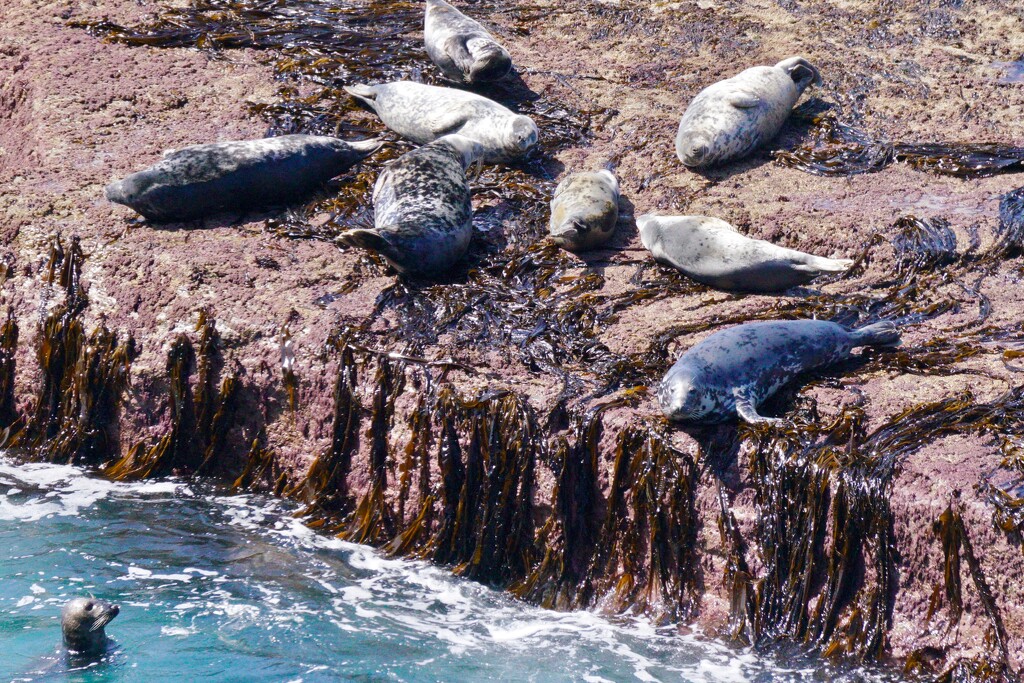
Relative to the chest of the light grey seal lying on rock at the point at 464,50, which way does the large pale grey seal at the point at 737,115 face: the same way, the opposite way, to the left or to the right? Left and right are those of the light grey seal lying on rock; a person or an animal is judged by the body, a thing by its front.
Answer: to the right

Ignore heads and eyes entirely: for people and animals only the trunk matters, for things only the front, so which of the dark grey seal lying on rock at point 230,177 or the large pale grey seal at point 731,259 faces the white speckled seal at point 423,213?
the large pale grey seal

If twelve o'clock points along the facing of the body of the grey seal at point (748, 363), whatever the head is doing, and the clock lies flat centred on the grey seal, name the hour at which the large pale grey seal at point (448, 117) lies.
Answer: The large pale grey seal is roughly at 3 o'clock from the grey seal.

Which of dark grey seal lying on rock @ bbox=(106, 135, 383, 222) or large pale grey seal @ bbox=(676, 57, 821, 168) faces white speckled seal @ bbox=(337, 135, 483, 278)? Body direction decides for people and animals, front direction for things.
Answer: the large pale grey seal

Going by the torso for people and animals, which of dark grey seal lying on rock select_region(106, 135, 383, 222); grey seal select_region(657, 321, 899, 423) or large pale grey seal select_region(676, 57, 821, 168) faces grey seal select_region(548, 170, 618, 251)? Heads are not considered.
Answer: the large pale grey seal

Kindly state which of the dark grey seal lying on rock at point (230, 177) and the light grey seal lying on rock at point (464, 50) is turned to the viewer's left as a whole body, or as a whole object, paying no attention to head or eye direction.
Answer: the dark grey seal lying on rock at point (230, 177)

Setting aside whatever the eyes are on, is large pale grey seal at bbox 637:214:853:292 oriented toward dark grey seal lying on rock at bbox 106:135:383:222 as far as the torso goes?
yes

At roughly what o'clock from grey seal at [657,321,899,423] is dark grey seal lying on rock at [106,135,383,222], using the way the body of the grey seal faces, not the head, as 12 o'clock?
The dark grey seal lying on rock is roughly at 2 o'clock from the grey seal.

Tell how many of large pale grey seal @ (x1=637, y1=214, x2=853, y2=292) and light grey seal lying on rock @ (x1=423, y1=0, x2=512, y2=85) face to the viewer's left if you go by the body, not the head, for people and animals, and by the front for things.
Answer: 1

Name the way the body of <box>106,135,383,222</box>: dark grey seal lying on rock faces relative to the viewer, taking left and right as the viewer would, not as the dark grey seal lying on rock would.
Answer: facing to the left of the viewer

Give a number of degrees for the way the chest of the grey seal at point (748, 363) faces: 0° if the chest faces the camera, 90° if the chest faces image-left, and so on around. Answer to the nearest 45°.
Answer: approximately 45°

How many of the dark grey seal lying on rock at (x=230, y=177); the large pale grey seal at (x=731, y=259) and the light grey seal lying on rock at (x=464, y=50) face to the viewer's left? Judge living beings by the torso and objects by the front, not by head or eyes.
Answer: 2

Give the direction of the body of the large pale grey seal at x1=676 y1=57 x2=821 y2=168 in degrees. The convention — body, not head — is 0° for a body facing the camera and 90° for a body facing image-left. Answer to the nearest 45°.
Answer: approximately 45°

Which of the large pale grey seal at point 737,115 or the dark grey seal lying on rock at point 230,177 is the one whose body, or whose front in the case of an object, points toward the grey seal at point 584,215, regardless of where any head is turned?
the large pale grey seal

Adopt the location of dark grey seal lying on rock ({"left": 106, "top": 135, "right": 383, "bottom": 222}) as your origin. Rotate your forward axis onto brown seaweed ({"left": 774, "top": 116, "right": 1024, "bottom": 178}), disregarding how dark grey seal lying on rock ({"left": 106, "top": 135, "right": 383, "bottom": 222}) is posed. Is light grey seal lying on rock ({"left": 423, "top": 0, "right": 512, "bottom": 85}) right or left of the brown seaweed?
left

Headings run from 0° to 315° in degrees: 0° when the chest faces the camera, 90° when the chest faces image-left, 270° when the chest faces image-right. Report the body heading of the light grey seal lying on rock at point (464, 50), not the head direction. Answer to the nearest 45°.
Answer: approximately 315°
